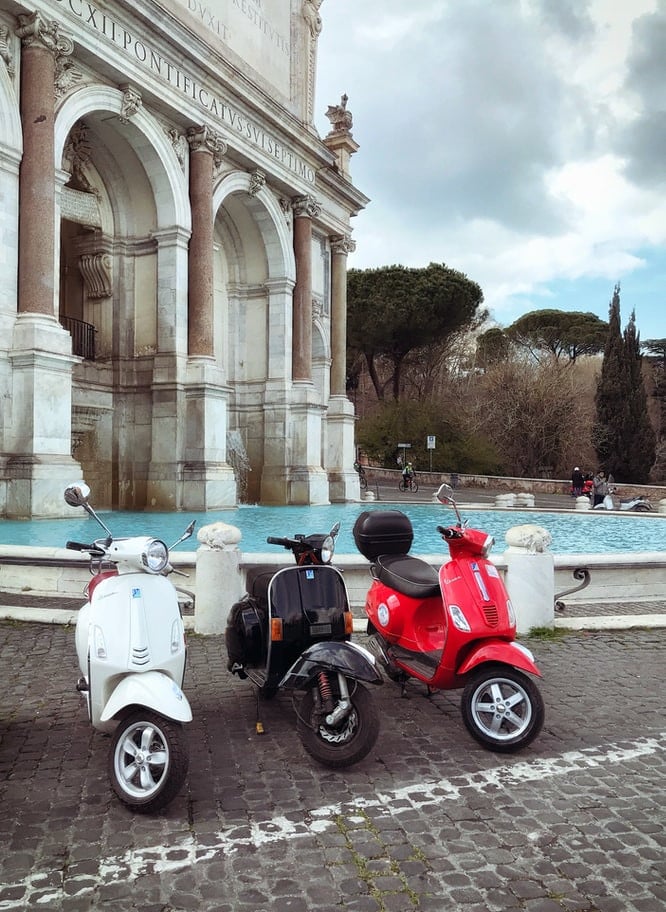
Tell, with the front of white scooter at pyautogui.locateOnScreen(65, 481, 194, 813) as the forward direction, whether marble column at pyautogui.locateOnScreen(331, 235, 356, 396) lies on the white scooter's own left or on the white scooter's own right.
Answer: on the white scooter's own left

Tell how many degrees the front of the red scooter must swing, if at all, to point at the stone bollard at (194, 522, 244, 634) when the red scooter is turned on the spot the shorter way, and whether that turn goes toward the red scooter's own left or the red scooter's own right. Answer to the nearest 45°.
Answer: approximately 180°

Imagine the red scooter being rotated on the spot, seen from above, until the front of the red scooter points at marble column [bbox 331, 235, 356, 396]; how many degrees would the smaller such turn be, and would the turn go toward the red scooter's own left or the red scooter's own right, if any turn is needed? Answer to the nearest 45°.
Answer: approximately 135° to the red scooter's own left

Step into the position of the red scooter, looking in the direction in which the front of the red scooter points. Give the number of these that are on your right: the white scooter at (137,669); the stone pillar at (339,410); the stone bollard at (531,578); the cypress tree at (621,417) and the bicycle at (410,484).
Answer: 1

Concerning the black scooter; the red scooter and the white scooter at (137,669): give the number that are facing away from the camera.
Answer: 0

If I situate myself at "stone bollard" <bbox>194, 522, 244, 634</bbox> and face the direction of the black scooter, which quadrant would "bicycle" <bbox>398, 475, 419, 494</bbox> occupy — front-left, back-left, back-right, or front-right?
back-left

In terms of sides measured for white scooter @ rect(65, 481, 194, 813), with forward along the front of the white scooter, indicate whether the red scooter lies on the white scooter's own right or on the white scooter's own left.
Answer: on the white scooter's own left

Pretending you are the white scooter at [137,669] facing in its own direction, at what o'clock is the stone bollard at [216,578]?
The stone bollard is roughly at 8 o'clock from the white scooter.

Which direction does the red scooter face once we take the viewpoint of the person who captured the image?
facing the viewer and to the right of the viewer

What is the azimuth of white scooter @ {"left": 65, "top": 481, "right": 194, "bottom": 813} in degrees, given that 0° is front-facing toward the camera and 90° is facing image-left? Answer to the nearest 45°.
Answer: approximately 315°

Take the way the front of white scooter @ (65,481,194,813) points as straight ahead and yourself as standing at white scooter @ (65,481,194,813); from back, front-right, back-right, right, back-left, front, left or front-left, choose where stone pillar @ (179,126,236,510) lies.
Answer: back-left

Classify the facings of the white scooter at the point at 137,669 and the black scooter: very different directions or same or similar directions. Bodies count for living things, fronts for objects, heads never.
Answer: same or similar directions

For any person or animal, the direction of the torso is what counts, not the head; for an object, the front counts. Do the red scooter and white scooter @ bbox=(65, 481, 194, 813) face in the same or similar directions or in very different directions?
same or similar directions

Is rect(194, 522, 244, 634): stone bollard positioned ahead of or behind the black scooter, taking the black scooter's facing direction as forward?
behind
